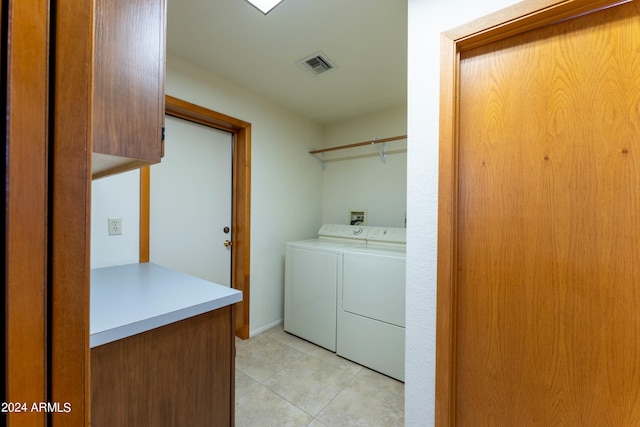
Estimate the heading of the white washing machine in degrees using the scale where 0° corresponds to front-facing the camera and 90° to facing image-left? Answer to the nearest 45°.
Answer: approximately 45°

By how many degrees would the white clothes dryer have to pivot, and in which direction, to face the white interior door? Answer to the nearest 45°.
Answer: approximately 45° to its right

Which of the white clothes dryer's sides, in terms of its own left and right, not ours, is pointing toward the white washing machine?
right

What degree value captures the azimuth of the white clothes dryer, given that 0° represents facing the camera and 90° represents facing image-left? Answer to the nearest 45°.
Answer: approximately 45°

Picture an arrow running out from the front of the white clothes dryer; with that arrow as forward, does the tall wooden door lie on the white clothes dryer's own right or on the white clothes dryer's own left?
on the white clothes dryer's own left
